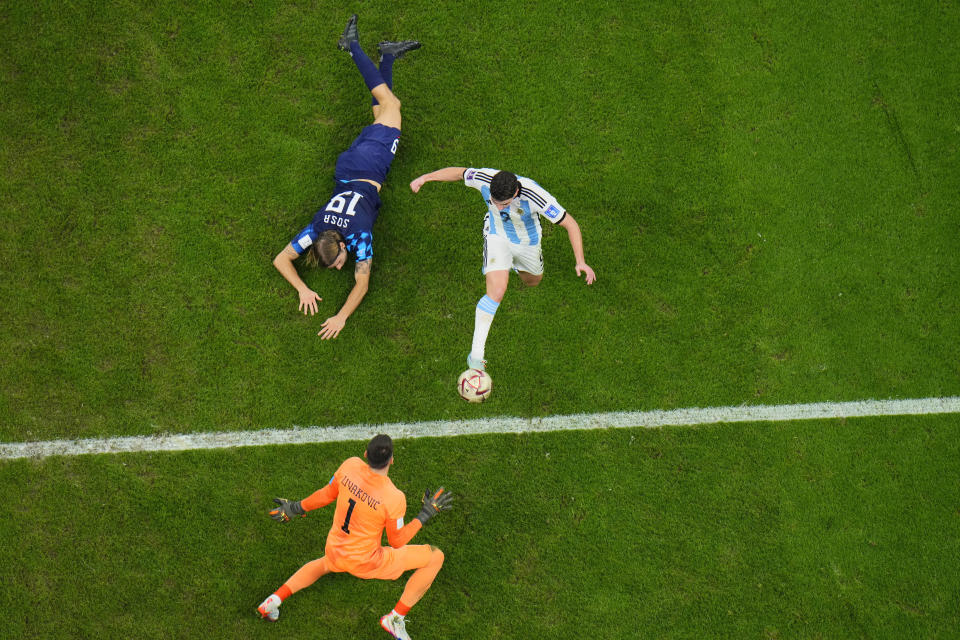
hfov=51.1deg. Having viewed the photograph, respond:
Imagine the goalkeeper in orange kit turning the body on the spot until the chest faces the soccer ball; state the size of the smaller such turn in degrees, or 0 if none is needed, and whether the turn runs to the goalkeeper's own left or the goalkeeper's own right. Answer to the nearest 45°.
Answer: approximately 45° to the goalkeeper's own right

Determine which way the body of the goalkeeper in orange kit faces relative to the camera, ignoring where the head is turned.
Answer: away from the camera

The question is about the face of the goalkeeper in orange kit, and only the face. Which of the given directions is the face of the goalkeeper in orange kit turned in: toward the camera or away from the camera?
away from the camera
